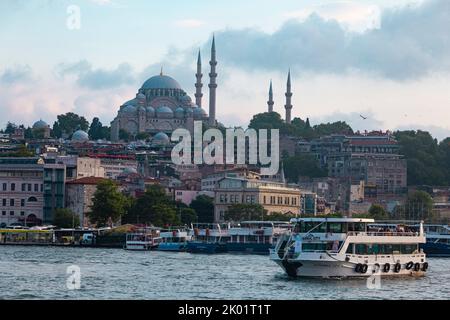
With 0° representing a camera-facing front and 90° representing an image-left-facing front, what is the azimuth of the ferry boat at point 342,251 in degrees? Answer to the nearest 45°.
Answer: approximately 90°
